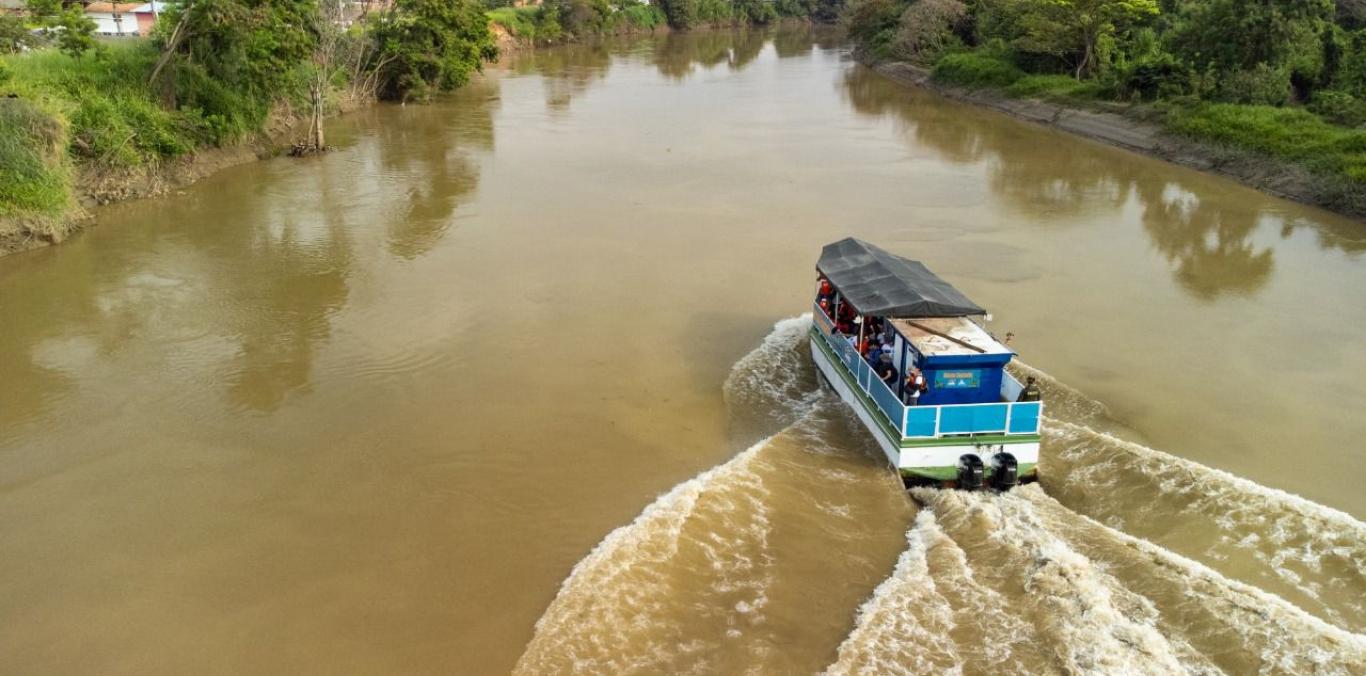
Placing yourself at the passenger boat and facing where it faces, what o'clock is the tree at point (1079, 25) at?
The tree is roughly at 2 o'clock from the passenger boat.

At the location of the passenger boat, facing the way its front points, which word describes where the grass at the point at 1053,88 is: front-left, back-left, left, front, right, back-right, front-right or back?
front-right

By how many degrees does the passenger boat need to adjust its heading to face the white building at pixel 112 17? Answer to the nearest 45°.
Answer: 0° — it already faces it

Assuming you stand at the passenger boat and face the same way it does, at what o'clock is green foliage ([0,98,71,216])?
The green foliage is roughly at 11 o'clock from the passenger boat.

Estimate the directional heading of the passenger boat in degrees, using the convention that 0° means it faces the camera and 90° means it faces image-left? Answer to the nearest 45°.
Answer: approximately 135°

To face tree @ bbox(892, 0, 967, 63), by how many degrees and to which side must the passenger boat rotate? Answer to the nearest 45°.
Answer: approximately 45° to its right

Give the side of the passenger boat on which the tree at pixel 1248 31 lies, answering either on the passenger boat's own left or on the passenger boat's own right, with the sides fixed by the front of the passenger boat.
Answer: on the passenger boat's own right

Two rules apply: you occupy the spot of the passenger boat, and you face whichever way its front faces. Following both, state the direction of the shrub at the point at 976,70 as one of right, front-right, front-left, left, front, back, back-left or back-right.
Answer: front-right

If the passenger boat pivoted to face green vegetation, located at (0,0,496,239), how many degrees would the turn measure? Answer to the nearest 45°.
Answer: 0° — it already faces it

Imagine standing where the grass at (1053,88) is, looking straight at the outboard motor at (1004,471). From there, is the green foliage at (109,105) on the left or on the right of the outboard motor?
right

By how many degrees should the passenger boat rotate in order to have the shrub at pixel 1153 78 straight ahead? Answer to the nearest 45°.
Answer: approximately 45° to its right
